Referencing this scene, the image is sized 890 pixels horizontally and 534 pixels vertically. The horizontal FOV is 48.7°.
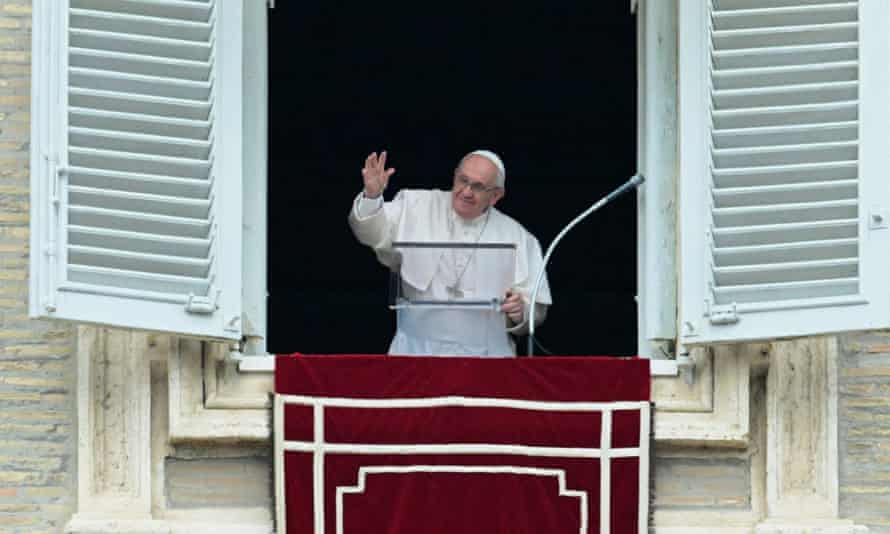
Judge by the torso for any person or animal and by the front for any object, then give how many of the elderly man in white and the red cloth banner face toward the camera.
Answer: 2

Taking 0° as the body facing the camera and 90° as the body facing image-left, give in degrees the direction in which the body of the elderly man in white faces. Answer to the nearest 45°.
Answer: approximately 0°

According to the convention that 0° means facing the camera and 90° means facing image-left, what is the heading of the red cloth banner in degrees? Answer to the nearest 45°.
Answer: approximately 0°
